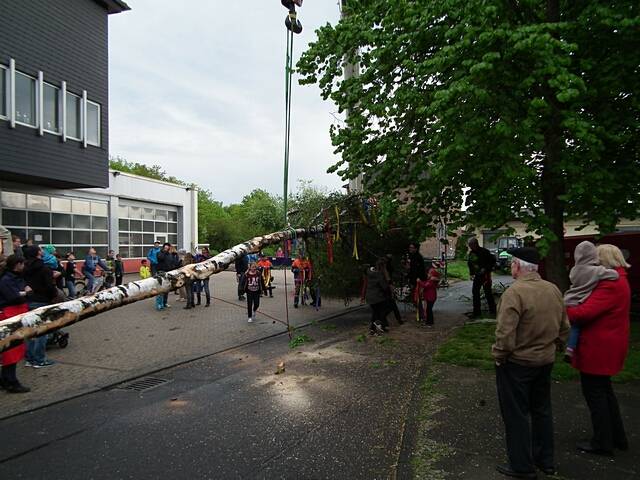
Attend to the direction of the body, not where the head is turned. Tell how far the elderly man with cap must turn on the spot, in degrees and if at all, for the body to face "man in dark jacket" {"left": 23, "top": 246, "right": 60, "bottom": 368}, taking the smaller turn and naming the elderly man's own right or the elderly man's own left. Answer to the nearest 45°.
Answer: approximately 45° to the elderly man's own left

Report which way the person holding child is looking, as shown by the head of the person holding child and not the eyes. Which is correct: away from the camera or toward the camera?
away from the camera

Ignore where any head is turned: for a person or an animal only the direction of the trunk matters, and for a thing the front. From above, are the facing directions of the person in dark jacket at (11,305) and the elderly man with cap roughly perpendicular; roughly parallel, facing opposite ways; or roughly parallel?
roughly perpendicular

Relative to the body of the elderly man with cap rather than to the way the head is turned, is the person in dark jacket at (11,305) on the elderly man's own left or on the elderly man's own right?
on the elderly man's own left

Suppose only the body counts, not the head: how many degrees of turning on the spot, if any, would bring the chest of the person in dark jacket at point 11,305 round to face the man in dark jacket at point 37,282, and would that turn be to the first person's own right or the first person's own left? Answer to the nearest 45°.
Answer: approximately 90° to the first person's own left

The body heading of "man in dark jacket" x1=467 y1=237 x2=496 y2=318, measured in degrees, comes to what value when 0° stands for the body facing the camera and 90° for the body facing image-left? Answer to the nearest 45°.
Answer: approximately 45°

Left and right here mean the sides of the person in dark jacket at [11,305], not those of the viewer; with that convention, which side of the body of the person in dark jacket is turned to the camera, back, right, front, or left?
right

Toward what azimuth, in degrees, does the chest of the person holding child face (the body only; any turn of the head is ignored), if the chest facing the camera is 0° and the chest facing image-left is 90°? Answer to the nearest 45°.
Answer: approximately 90°

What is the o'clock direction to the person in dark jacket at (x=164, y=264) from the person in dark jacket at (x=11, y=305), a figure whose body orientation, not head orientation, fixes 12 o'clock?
the person in dark jacket at (x=164, y=264) is roughly at 10 o'clock from the person in dark jacket at (x=11, y=305).

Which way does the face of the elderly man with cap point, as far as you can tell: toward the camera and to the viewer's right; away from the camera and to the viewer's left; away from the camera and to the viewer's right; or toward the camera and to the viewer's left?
away from the camera and to the viewer's left

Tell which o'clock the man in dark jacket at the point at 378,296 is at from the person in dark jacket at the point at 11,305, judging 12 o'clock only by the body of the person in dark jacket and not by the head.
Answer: The man in dark jacket is roughly at 12 o'clock from the person in dark jacket.
